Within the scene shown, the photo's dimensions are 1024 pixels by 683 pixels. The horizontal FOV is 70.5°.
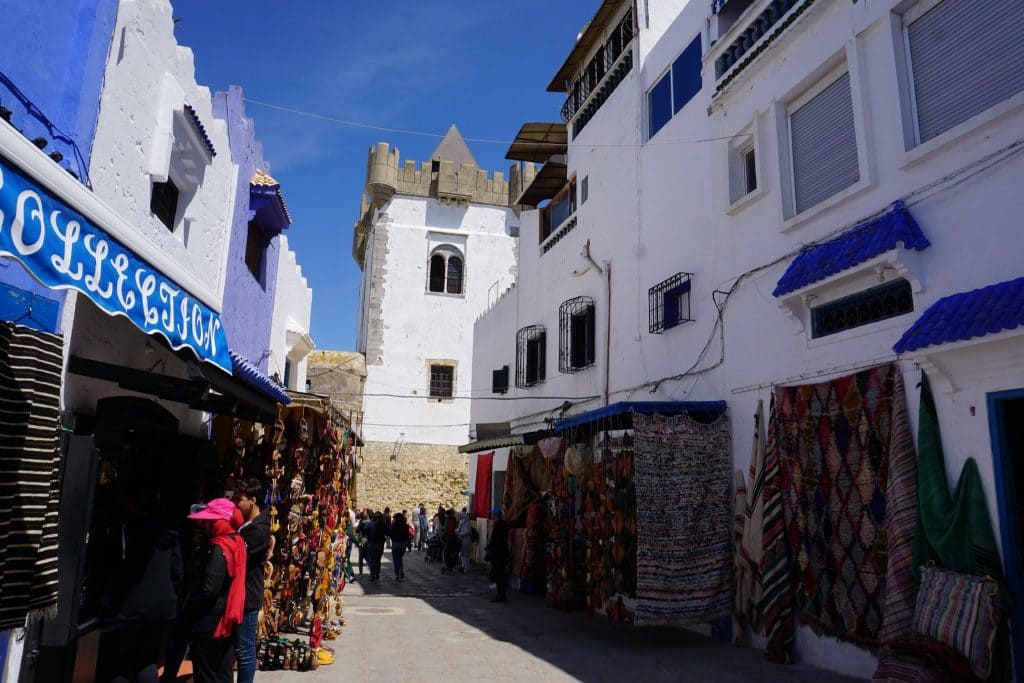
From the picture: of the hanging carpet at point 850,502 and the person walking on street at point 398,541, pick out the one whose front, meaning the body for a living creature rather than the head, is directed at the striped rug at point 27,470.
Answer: the hanging carpet

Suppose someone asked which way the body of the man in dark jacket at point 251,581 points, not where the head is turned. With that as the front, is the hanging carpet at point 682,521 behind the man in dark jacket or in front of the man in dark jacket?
behind

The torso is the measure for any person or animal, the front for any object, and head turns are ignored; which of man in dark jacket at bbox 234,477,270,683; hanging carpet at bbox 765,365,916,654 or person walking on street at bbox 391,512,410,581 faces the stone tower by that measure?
the person walking on street

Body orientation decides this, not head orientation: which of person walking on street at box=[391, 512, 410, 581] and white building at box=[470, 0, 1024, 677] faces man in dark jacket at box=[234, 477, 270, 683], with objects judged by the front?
the white building

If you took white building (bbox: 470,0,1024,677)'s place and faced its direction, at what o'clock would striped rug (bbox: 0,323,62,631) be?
The striped rug is roughly at 12 o'clock from the white building.

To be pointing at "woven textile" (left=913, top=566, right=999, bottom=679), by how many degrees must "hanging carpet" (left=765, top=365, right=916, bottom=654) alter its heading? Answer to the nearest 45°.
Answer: approximately 90° to its left

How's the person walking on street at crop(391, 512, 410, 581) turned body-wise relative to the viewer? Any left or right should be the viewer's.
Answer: facing away from the viewer

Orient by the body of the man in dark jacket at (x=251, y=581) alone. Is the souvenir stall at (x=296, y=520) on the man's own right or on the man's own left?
on the man's own right

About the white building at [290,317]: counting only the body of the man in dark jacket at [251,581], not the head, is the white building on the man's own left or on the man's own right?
on the man's own right

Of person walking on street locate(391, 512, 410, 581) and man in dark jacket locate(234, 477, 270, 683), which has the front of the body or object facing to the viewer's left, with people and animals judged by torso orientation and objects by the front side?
the man in dark jacket

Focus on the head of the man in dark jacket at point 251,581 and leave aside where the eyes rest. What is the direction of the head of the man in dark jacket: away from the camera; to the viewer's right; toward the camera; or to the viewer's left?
to the viewer's left

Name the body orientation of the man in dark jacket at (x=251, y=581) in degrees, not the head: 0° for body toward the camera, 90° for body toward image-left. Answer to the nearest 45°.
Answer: approximately 90°

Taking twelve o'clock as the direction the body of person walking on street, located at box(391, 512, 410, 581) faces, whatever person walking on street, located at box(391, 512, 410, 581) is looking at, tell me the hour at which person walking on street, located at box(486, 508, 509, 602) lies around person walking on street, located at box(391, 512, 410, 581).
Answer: person walking on street, located at box(486, 508, 509, 602) is roughly at 5 o'clock from person walking on street, located at box(391, 512, 410, 581).
